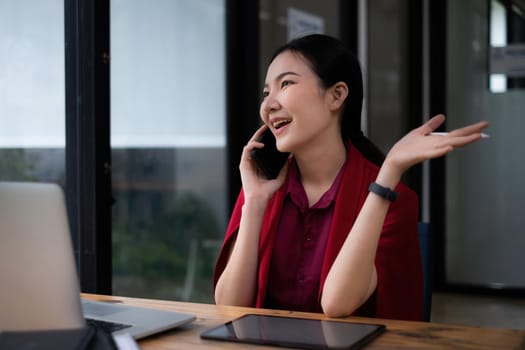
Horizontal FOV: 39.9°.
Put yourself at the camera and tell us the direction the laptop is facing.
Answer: facing away from the viewer and to the right of the viewer

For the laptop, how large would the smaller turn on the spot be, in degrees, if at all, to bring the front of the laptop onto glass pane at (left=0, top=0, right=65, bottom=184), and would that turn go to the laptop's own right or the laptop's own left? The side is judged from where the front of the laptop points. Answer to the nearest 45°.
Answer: approximately 45° to the laptop's own left

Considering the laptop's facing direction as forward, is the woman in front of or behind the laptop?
in front

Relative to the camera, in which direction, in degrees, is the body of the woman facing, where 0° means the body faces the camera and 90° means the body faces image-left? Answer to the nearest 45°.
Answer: approximately 45°

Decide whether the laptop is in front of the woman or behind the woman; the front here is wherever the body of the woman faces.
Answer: in front

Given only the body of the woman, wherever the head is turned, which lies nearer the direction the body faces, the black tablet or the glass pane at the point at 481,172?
the black tablet

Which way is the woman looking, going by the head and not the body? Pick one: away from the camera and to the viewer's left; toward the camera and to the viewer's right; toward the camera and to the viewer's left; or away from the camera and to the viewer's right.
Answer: toward the camera and to the viewer's left

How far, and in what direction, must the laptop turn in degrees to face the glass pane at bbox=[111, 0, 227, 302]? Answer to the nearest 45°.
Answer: approximately 45° to its left

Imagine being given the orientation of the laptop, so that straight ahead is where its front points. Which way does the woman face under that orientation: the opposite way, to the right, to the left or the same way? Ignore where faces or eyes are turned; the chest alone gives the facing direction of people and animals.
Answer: the opposite way

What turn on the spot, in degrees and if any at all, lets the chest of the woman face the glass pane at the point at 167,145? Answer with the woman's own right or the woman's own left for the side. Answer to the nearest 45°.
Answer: approximately 90° to the woman's own right

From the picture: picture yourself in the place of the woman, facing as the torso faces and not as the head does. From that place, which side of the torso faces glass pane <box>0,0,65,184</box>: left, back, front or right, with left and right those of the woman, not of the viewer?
right

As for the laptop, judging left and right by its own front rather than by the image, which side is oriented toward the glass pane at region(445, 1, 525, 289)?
front

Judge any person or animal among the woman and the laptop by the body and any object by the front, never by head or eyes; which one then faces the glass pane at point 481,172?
the laptop
